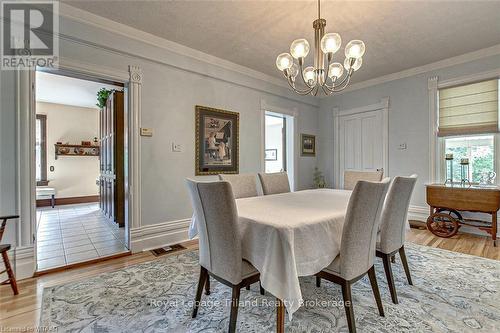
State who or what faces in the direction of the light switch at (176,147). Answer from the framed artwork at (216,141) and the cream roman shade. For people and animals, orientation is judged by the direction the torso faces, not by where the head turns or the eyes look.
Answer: the cream roman shade

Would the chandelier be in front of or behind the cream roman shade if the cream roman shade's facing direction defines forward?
in front

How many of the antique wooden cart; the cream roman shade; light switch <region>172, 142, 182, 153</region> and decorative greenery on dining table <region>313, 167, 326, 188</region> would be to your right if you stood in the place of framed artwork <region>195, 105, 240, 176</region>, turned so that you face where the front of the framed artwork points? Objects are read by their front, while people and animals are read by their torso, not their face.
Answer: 1

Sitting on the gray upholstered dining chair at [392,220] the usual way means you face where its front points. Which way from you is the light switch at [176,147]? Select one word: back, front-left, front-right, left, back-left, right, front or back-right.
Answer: front-left

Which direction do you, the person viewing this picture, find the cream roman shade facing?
facing the viewer and to the left of the viewer

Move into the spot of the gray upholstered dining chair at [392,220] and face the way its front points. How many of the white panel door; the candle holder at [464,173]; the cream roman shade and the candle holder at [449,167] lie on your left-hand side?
0

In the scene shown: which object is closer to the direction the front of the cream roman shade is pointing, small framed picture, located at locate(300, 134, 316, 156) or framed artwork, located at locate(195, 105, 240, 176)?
the framed artwork

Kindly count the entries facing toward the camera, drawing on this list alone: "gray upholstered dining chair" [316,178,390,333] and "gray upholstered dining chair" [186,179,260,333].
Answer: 0

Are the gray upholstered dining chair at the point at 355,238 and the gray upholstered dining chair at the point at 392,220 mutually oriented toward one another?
no

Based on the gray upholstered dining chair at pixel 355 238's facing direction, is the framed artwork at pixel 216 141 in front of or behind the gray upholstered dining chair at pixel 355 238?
in front

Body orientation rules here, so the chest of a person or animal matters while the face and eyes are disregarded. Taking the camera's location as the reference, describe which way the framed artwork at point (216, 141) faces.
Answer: facing the viewer and to the right of the viewer

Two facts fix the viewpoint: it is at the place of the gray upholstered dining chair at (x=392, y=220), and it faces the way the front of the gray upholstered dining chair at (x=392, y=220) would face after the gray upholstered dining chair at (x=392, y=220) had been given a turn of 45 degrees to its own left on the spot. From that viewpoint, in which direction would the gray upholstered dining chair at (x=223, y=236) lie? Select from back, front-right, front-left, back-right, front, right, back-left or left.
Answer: front-left

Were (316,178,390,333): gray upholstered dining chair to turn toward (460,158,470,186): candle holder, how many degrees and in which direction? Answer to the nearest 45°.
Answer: approximately 90° to its right

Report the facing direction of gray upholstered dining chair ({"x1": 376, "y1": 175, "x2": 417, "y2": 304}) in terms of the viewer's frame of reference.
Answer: facing away from the viewer and to the left of the viewer

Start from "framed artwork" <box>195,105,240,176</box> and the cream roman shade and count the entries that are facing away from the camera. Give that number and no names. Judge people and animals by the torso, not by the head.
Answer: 0

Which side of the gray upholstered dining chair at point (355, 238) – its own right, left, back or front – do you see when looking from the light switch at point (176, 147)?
front

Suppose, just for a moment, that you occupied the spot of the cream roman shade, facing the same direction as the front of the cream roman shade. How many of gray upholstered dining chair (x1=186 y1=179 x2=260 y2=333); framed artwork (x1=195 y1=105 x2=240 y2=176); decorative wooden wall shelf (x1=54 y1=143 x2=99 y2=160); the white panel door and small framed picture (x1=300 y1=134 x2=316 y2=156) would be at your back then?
0

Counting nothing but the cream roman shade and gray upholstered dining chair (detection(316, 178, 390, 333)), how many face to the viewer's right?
0

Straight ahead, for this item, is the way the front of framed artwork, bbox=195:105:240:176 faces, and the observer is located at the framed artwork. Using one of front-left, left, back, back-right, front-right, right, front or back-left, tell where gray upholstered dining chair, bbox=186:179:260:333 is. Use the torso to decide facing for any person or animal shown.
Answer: front-right

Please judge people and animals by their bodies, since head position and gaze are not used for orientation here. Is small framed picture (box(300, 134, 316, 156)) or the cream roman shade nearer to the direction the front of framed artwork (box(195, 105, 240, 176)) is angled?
the cream roman shade

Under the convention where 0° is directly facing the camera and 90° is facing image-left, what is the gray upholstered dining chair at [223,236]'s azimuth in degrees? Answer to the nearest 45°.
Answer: approximately 225°

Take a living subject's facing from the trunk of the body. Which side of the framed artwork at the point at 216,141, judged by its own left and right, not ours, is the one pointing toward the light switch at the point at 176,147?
right

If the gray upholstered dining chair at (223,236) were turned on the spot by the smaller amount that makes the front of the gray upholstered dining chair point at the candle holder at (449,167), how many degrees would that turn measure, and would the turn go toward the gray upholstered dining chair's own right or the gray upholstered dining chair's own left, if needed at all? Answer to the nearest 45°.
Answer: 0° — it already faces it
